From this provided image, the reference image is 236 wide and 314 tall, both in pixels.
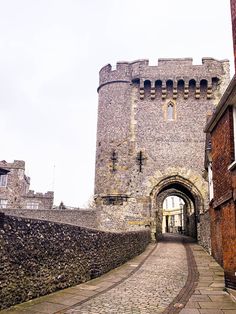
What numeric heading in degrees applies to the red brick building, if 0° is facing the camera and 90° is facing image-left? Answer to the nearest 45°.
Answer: approximately 90°

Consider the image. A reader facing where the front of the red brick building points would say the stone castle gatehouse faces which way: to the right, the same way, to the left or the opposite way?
to the left

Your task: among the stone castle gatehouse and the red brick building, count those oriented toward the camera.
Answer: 1

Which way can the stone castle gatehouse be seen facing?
toward the camera

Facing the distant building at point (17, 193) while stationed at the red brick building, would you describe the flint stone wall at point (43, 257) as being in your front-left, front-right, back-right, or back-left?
front-left

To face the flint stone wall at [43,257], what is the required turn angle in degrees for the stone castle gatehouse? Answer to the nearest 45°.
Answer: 0° — it already faces it

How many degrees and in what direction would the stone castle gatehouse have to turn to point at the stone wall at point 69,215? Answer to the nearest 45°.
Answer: approximately 135° to its right

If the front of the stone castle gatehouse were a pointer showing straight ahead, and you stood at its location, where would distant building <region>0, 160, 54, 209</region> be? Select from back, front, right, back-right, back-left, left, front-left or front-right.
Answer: back-right

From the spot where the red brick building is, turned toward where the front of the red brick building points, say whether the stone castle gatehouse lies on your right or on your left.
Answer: on your right

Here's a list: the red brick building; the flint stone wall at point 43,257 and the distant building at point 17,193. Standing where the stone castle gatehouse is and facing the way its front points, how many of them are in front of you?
2

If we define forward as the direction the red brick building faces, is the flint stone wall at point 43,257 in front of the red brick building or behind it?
in front
